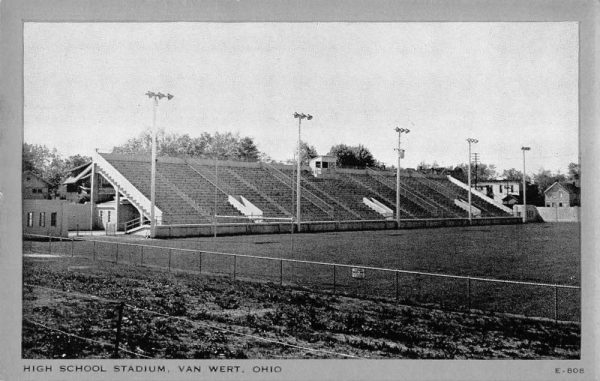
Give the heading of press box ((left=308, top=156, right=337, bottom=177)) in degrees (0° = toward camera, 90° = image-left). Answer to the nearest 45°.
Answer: approximately 315°

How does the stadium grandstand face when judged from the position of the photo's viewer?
facing the viewer and to the right of the viewer
